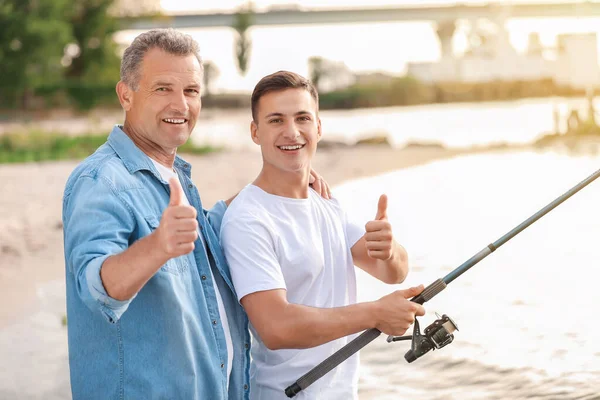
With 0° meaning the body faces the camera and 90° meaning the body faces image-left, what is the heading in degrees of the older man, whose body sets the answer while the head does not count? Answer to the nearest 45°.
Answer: approximately 315°

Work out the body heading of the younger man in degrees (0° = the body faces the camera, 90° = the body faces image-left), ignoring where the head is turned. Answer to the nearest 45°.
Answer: approximately 315°
